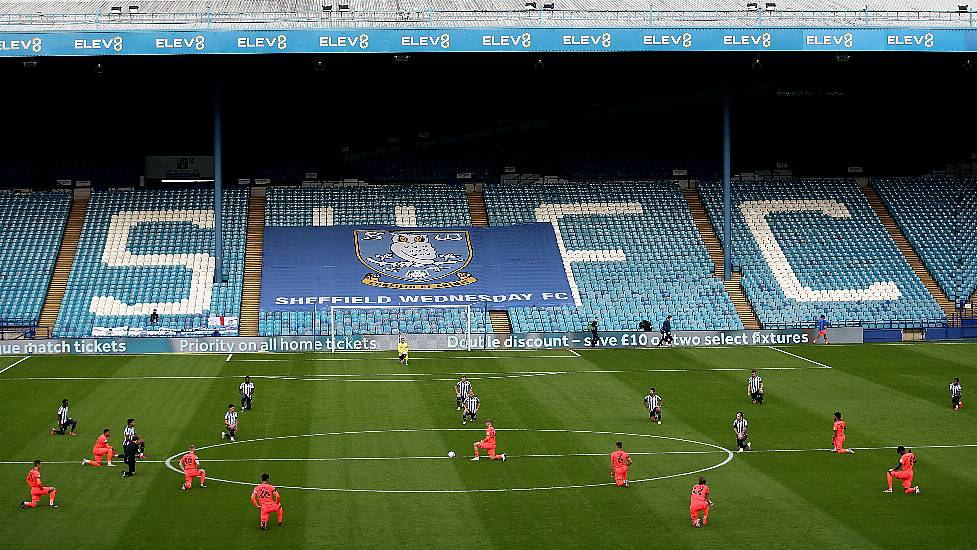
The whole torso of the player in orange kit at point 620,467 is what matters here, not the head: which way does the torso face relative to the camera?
away from the camera

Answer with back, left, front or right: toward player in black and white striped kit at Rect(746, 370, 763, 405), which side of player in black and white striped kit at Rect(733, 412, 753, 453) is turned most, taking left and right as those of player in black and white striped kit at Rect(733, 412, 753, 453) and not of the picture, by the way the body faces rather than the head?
back

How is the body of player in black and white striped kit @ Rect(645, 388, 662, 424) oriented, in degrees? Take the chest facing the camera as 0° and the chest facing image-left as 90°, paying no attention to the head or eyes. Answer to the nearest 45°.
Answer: approximately 0°

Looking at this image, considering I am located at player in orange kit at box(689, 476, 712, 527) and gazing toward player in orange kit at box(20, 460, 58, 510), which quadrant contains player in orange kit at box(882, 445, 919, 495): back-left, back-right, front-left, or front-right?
back-right
